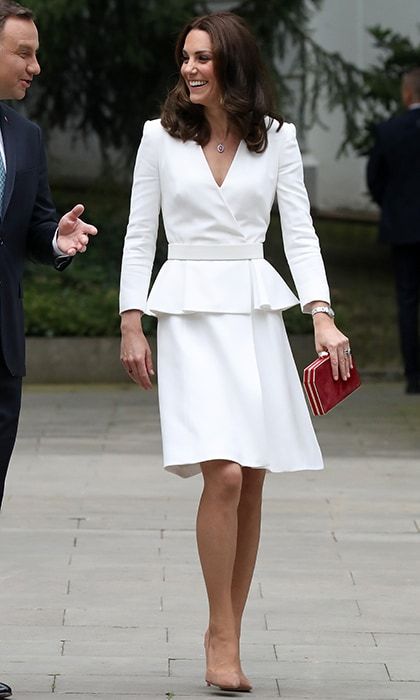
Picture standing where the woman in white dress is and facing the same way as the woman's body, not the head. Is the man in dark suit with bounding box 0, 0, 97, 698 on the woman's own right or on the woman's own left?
on the woman's own right

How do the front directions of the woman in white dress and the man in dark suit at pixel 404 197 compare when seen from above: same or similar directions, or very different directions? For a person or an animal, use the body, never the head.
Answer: very different directions

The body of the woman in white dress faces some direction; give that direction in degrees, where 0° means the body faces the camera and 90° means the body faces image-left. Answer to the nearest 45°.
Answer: approximately 0°

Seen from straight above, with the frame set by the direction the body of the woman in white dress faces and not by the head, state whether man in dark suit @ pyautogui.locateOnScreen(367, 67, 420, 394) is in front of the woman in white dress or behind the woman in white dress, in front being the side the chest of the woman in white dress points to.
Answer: behind
